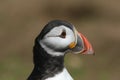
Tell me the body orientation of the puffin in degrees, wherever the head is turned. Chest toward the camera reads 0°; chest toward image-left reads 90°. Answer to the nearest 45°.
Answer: approximately 270°
